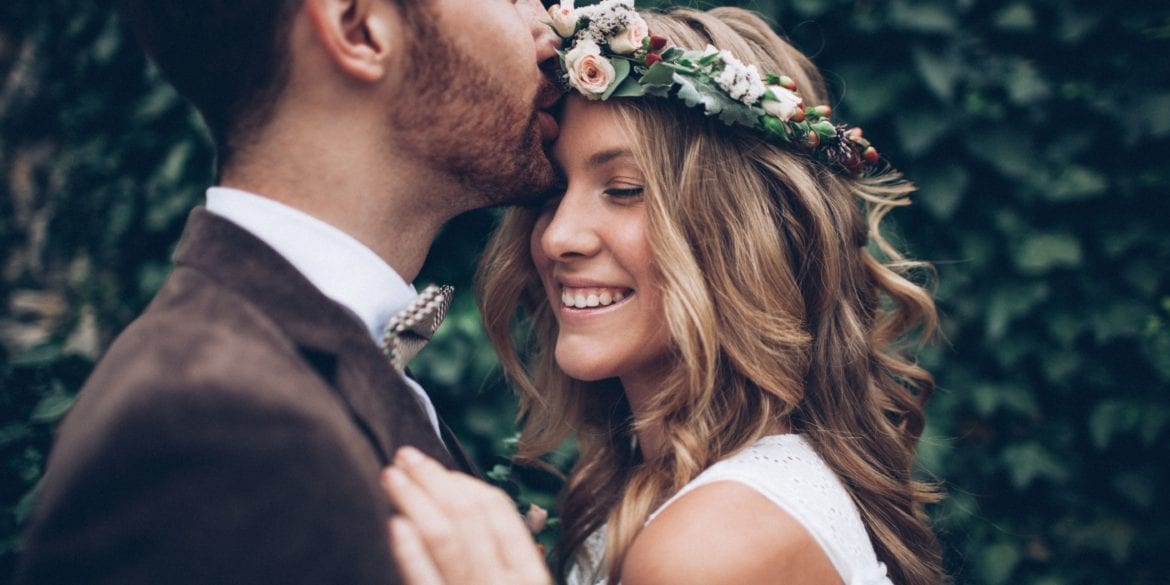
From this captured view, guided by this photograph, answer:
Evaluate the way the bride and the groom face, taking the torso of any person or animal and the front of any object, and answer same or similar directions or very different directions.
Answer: very different directions

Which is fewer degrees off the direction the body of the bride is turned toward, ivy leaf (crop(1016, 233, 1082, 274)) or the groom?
the groom

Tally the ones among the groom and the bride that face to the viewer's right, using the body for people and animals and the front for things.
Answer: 1

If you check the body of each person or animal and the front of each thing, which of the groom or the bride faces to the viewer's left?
the bride

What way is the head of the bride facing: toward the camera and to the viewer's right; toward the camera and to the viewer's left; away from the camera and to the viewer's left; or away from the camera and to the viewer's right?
toward the camera and to the viewer's left

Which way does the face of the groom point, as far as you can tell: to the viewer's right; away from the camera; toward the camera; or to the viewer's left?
to the viewer's right

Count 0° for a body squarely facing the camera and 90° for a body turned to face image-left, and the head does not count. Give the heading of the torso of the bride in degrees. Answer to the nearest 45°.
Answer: approximately 90°

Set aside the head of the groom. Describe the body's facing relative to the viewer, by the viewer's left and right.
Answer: facing to the right of the viewer
